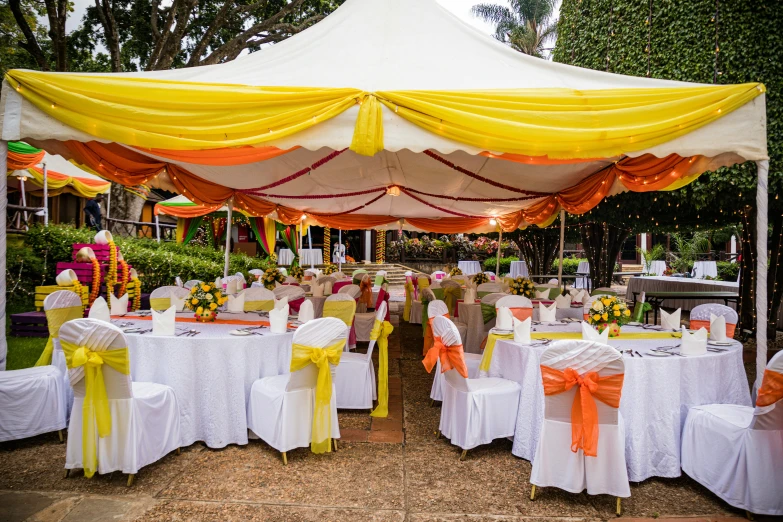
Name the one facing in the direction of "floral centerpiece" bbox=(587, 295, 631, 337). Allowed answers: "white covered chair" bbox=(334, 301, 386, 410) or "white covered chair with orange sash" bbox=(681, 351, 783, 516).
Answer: "white covered chair with orange sash" bbox=(681, 351, 783, 516)

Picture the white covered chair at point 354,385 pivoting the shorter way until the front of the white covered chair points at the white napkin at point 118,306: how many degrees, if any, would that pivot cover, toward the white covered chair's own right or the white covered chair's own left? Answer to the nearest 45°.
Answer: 0° — it already faces it

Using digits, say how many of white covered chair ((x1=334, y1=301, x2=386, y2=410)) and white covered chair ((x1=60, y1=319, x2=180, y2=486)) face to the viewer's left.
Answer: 1

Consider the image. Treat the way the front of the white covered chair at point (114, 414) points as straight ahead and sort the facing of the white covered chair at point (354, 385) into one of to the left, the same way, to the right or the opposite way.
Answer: to the left

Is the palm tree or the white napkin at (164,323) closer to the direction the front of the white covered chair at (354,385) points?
the white napkin

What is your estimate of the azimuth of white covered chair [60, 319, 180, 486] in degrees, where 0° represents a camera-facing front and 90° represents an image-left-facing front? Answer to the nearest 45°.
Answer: approximately 225°

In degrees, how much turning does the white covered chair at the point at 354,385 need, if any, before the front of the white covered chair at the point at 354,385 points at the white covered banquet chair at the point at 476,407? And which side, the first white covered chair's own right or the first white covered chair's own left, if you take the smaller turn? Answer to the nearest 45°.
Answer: approximately 135° to the first white covered chair's own left

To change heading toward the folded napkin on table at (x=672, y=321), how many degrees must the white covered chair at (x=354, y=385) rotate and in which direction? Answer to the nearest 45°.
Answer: approximately 180°

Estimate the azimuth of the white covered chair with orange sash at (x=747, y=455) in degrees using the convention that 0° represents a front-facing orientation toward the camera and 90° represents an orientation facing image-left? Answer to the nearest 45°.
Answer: approximately 135°

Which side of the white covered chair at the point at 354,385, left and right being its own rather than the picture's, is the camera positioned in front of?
left

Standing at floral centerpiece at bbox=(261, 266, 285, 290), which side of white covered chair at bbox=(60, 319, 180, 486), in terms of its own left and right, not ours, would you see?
front

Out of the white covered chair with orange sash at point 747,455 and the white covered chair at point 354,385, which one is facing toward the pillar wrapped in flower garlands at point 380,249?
the white covered chair with orange sash at point 747,455

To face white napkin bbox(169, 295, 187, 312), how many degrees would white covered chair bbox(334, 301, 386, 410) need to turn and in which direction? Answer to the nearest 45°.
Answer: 0° — it already faces it

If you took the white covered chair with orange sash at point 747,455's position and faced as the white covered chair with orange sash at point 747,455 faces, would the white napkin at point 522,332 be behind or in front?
in front
